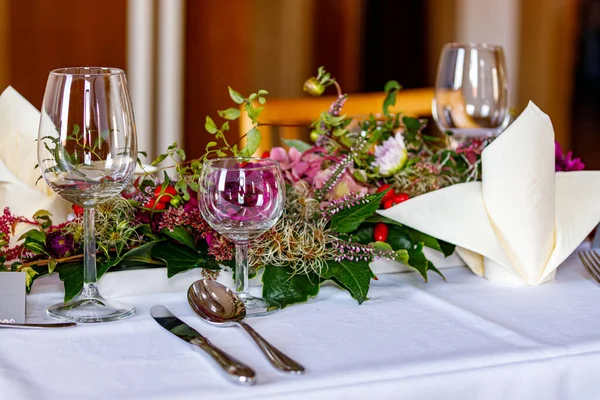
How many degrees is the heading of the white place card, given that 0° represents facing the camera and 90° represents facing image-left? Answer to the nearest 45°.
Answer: approximately 0°

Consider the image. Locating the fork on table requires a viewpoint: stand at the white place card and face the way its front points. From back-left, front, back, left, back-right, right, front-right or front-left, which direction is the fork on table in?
left

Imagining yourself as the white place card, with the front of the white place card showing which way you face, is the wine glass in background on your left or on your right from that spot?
on your left
